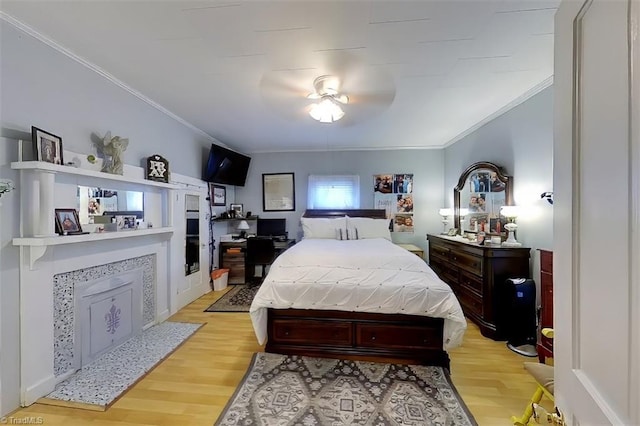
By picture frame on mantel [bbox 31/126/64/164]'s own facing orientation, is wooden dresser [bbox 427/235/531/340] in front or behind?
in front

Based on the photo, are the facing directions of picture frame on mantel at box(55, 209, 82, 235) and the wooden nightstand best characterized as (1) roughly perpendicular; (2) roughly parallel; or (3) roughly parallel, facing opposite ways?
roughly perpendicular

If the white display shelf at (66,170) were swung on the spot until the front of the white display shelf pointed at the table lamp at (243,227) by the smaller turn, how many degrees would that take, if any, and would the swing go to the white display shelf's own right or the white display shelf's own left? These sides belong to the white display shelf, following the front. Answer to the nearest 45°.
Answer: approximately 45° to the white display shelf's own left

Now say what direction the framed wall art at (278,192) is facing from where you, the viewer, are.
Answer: facing the viewer

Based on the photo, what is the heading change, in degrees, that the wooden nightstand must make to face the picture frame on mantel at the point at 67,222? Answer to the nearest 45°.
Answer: approximately 45° to its right

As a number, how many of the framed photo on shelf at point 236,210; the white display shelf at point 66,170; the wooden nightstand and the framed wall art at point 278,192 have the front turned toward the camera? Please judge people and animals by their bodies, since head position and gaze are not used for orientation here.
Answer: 3

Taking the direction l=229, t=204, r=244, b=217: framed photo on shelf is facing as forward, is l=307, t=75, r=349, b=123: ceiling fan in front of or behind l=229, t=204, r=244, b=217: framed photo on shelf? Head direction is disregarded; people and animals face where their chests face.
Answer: in front

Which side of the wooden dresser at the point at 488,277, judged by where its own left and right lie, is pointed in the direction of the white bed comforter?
front

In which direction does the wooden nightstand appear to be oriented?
toward the camera

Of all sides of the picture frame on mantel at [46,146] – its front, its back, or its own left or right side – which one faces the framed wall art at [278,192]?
left

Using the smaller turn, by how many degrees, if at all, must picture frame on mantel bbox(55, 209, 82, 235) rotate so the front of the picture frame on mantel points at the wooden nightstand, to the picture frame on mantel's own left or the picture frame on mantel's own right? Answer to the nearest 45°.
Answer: approximately 45° to the picture frame on mantel's own left

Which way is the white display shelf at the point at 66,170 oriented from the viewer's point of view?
to the viewer's right

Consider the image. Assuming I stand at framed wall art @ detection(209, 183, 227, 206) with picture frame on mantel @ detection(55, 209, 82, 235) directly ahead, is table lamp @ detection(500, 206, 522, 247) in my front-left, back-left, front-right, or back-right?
front-left

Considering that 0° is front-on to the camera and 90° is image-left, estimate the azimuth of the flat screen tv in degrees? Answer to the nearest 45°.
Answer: approximately 315°

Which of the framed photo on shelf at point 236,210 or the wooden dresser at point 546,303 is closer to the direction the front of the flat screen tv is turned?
the wooden dresser

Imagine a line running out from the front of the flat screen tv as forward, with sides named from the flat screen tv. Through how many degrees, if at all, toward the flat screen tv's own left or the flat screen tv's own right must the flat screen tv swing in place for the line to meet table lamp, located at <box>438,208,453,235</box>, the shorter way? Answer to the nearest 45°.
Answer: approximately 45° to the flat screen tv's own left
